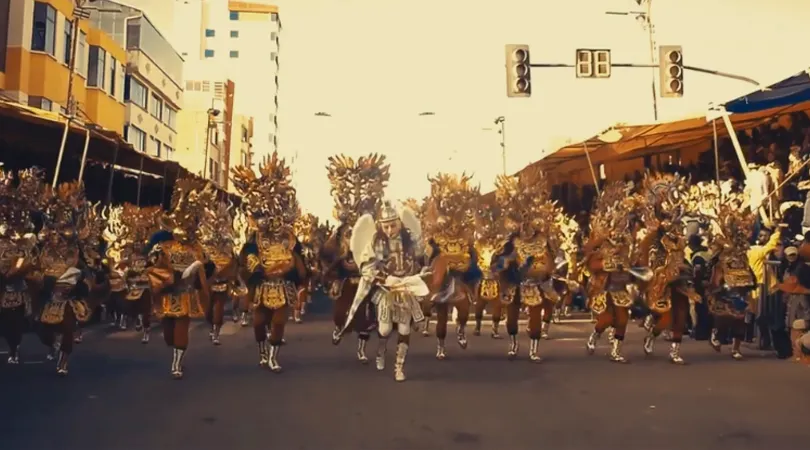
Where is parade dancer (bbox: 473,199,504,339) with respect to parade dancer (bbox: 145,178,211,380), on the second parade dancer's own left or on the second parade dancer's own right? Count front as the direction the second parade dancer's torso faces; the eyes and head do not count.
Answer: on the second parade dancer's own left

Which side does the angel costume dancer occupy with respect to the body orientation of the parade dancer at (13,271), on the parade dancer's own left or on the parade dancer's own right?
on the parade dancer's own left

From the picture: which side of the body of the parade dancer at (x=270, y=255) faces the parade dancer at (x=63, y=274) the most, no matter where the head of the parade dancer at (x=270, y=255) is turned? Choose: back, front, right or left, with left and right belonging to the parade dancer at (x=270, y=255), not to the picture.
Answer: right

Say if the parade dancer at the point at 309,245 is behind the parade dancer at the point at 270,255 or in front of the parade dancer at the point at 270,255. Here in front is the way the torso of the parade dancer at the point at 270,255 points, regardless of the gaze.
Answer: behind

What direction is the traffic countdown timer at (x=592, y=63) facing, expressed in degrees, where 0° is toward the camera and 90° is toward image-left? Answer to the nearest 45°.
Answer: approximately 0°

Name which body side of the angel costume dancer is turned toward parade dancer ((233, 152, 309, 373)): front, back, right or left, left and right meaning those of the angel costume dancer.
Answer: right

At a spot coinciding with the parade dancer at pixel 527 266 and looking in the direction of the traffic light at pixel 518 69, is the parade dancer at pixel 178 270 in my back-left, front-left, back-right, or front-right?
back-left

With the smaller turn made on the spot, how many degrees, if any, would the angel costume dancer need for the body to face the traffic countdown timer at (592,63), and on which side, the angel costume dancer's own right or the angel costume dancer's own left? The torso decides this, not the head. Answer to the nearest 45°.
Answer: approximately 135° to the angel costume dancer's own left
